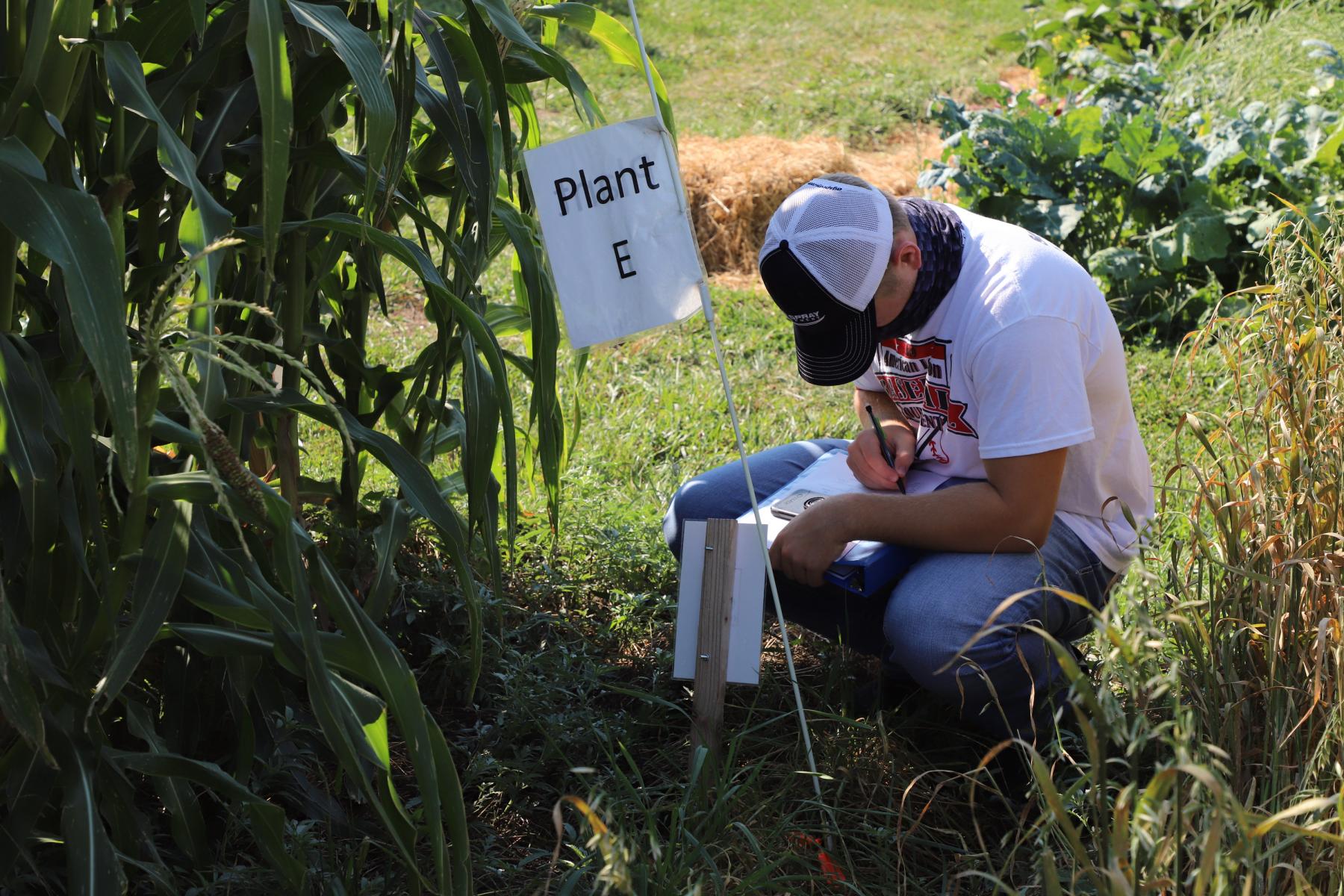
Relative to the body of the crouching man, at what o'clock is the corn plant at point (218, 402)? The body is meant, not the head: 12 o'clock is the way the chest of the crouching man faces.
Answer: The corn plant is roughly at 12 o'clock from the crouching man.

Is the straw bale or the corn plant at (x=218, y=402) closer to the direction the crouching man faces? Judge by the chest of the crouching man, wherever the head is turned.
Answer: the corn plant

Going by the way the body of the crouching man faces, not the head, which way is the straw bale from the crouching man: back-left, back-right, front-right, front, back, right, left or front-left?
back-right

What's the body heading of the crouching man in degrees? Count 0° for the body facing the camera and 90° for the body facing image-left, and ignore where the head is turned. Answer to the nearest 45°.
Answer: approximately 45°
